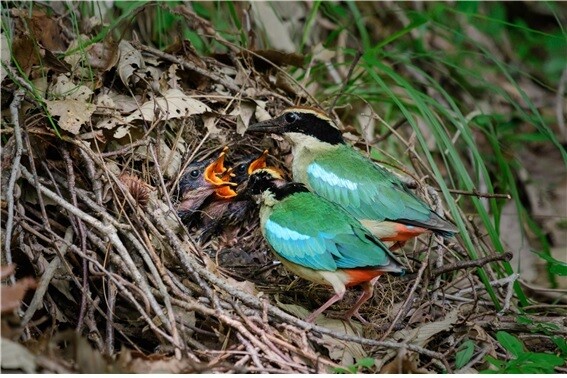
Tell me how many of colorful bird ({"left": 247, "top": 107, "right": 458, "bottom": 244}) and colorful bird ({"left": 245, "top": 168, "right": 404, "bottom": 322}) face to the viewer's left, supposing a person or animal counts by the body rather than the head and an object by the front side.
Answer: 2

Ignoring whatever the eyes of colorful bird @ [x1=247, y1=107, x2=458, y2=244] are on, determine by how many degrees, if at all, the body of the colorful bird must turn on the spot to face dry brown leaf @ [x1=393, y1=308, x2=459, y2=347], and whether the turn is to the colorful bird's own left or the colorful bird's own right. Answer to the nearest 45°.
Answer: approximately 135° to the colorful bird's own left

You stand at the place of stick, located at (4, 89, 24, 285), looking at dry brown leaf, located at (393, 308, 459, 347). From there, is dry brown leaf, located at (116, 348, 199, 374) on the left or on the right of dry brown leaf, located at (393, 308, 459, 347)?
right

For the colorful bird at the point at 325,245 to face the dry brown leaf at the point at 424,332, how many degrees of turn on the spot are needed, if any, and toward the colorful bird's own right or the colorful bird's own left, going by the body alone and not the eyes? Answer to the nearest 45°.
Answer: approximately 180°

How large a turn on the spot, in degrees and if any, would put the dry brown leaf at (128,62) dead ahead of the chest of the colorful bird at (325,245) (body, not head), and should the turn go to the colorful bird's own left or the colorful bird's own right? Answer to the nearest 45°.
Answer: approximately 45° to the colorful bird's own right

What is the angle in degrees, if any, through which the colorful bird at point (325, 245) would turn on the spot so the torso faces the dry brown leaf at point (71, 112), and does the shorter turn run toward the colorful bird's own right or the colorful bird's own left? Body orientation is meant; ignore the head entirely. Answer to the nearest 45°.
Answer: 0° — it already faces it

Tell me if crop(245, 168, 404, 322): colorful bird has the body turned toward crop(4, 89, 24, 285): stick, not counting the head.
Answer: yes

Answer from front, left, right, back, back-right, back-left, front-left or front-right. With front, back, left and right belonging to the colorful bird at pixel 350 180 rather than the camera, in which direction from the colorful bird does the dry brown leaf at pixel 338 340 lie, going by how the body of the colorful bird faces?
left

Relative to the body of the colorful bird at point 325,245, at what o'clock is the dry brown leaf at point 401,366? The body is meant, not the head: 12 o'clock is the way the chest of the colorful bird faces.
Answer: The dry brown leaf is roughly at 8 o'clock from the colorful bird.

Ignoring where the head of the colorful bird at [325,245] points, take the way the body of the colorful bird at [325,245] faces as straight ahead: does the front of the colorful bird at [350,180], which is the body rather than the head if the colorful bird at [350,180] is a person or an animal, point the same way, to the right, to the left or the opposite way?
the same way

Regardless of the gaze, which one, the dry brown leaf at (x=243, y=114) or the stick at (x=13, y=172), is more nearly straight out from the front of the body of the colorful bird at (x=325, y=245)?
the stick

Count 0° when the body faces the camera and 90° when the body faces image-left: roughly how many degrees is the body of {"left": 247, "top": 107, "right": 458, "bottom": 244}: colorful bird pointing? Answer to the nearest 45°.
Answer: approximately 90°

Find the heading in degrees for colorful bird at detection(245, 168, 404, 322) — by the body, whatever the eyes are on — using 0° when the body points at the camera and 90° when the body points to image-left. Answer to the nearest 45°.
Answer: approximately 90°
